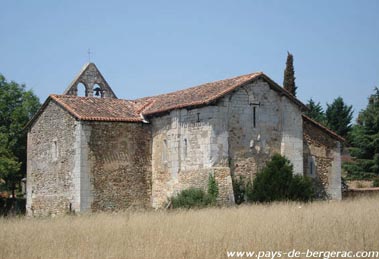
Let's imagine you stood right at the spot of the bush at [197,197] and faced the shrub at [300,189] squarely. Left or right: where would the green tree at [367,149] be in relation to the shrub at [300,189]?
left

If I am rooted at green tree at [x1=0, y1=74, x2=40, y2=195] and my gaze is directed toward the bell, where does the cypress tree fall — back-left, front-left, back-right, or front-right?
front-left

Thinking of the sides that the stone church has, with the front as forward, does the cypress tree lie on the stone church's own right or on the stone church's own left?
on the stone church's own right

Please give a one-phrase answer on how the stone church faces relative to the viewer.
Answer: facing away from the viewer and to the left of the viewer

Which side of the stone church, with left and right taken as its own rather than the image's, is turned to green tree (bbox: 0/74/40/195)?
front
